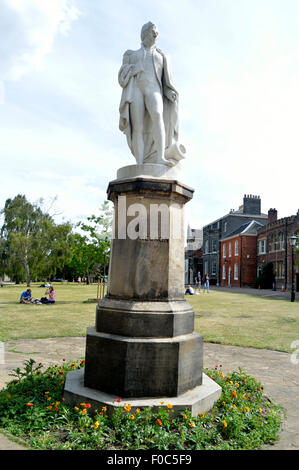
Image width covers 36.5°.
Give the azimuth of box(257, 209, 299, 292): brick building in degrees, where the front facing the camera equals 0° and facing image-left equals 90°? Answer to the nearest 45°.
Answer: approximately 45°

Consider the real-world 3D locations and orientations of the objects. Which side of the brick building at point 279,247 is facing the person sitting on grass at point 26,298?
front

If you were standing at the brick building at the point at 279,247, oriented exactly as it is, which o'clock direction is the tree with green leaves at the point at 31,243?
The tree with green leaves is roughly at 1 o'clock from the brick building.

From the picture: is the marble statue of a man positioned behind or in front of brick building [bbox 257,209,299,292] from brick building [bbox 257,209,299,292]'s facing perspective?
in front

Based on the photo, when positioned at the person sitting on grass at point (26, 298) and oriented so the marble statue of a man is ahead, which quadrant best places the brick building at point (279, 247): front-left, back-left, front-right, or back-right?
back-left

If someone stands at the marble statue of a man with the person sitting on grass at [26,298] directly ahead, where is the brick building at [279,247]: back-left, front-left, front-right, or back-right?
front-right

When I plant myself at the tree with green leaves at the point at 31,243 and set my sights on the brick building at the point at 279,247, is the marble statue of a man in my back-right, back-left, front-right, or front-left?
front-right
